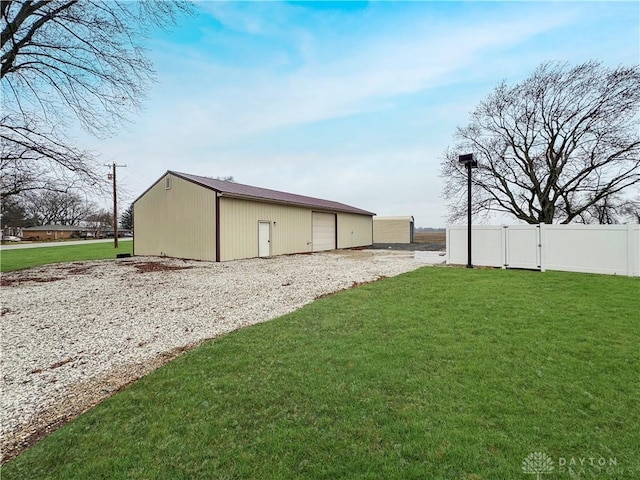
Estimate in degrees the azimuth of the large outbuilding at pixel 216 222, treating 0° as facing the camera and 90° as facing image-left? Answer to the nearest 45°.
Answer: approximately 315°

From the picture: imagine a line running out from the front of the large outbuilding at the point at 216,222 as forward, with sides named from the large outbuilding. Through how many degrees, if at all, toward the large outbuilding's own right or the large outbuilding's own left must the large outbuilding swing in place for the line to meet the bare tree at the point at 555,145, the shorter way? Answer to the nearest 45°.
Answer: approximately 45° to the large outbuilding's own left

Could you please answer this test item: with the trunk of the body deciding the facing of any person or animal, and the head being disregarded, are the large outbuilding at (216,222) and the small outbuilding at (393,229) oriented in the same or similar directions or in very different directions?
same or similar directions

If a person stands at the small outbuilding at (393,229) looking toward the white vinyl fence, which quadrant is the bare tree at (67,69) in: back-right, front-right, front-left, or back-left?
front-right

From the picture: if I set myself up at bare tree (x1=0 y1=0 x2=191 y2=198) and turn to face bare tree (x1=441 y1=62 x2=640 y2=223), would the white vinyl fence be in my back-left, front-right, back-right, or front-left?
front-right

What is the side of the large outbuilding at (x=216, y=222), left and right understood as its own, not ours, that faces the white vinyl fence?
front

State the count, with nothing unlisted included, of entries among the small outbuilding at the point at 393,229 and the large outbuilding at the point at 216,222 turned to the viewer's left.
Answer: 0

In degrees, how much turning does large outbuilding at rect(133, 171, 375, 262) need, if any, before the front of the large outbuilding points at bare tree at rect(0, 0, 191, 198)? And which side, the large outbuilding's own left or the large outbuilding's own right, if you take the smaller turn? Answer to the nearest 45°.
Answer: approximately 90° to the large outbuilding's own right

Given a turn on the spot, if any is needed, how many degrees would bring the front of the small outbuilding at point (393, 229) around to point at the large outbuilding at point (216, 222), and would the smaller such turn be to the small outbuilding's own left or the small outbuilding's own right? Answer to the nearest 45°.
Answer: approximately 135° to the small outbuilding's own right

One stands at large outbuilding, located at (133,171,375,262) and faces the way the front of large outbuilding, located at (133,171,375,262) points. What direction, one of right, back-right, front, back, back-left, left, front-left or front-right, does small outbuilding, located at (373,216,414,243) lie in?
left
